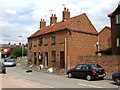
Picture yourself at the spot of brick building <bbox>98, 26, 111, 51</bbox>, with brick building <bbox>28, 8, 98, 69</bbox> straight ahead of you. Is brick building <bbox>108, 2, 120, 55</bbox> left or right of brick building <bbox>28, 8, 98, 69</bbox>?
left

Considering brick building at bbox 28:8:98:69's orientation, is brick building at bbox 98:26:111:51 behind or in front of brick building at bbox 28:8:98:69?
behind

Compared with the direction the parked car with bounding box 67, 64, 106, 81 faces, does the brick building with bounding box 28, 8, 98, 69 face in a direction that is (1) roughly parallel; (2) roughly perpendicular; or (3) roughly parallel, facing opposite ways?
roughly perpendicular

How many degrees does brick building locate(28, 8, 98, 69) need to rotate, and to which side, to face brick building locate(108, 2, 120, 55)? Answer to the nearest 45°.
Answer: approximately 90° to its left

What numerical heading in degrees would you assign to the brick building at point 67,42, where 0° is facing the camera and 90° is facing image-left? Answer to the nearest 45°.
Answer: approximately 45°

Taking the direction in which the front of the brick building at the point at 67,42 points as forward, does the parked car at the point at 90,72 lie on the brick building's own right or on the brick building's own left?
on the brick building's own left

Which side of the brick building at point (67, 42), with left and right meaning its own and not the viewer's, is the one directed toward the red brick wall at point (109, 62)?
left
